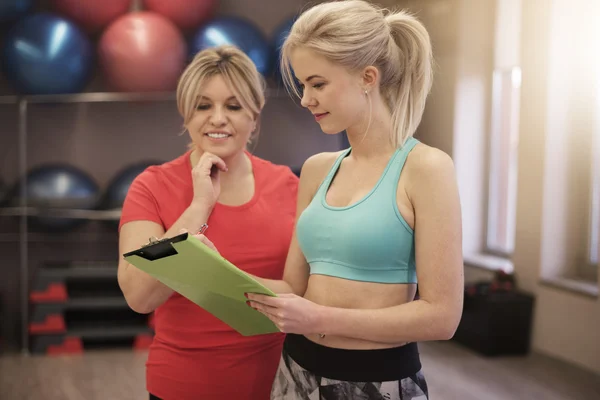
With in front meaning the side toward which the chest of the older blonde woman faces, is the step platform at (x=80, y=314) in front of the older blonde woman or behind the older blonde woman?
behind

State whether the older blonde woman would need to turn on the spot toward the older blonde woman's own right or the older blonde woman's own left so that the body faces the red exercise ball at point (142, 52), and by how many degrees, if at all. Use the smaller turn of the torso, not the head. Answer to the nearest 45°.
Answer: approximately 180°

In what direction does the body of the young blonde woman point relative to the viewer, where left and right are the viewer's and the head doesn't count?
facing the viewer and to the left of the viewer

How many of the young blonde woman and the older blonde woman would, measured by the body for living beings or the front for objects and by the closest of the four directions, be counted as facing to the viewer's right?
0

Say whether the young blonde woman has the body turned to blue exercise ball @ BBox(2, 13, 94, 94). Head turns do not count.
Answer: no

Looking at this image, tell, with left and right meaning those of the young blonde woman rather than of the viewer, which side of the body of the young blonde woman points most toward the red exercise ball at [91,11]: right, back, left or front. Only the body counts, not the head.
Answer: right

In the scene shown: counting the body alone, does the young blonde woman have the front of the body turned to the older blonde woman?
no

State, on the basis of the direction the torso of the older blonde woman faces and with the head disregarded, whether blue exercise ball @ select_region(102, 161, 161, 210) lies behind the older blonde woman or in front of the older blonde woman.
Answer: behind

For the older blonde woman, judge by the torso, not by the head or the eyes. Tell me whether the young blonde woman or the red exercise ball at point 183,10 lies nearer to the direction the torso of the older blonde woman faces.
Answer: the young blonde woman

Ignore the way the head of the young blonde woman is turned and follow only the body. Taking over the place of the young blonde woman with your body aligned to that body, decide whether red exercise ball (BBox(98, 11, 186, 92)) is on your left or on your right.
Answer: on your right

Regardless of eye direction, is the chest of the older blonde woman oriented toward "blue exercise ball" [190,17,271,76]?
no

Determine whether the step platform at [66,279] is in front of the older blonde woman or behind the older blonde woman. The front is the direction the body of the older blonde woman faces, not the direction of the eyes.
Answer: behind

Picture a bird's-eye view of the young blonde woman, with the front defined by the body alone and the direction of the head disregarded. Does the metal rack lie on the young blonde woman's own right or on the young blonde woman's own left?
on the young blonde woman's own right

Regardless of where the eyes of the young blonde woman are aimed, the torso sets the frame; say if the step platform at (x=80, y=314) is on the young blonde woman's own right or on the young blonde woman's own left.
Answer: on the young blonde woman's own right

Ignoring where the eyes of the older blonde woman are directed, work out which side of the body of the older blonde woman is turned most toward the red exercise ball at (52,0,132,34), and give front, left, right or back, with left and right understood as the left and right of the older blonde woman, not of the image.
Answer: back

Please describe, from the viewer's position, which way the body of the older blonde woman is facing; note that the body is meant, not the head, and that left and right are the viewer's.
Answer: facing the viewer

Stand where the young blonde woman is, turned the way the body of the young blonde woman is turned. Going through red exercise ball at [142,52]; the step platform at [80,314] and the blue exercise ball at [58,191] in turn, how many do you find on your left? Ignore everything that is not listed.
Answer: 0
